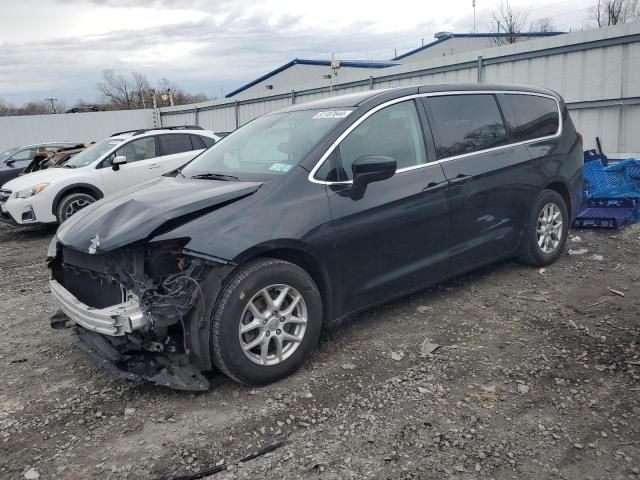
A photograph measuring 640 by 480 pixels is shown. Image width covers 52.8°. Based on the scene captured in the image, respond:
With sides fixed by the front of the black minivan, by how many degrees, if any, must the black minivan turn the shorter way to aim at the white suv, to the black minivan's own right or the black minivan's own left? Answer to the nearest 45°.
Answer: approximately 90° to the black minivan's own right

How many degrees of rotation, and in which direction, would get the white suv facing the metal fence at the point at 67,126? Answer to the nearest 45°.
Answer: approximately 135° to its right

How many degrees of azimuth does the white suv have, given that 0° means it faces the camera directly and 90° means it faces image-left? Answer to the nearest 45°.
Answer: approximately 45°

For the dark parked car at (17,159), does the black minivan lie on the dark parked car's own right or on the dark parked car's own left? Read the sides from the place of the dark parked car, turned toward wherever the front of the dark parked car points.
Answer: on the dark parked car's own left

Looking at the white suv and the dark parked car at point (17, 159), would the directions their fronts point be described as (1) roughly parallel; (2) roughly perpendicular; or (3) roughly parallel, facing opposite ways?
roughly parallel

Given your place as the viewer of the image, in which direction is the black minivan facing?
facing the viewer and to the left of the viewer

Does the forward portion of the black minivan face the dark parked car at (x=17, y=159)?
no

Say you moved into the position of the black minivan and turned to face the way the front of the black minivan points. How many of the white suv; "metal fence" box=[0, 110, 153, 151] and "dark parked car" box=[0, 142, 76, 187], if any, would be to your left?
0

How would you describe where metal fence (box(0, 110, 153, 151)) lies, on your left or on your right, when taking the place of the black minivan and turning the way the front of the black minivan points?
on your right

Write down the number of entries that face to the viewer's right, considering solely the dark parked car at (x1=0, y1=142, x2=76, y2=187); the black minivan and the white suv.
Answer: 0

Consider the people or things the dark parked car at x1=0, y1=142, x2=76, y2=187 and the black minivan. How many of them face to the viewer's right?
0

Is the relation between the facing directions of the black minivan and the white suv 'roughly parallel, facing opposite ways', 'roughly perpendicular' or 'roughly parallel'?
roughly parallel

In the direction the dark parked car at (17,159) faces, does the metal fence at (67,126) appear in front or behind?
behind
